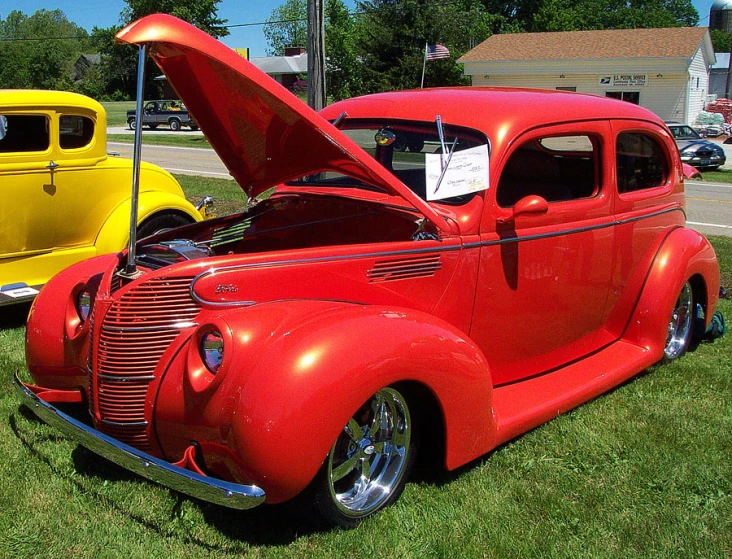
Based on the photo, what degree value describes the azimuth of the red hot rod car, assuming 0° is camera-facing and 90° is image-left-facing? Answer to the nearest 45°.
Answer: approximately 45°

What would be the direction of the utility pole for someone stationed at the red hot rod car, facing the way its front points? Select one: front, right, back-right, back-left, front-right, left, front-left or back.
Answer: back-right

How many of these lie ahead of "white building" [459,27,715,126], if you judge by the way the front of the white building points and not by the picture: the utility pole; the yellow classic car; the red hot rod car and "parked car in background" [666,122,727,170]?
4

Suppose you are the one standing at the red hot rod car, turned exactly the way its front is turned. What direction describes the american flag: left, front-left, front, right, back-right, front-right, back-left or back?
back-right

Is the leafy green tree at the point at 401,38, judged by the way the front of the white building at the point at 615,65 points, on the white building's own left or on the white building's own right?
on the white building's own right

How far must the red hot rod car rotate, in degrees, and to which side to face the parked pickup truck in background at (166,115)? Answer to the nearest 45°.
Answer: approximately 135° to its right

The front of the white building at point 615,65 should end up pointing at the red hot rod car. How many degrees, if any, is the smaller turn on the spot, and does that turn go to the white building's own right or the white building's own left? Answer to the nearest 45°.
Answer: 0° — it already faces it
